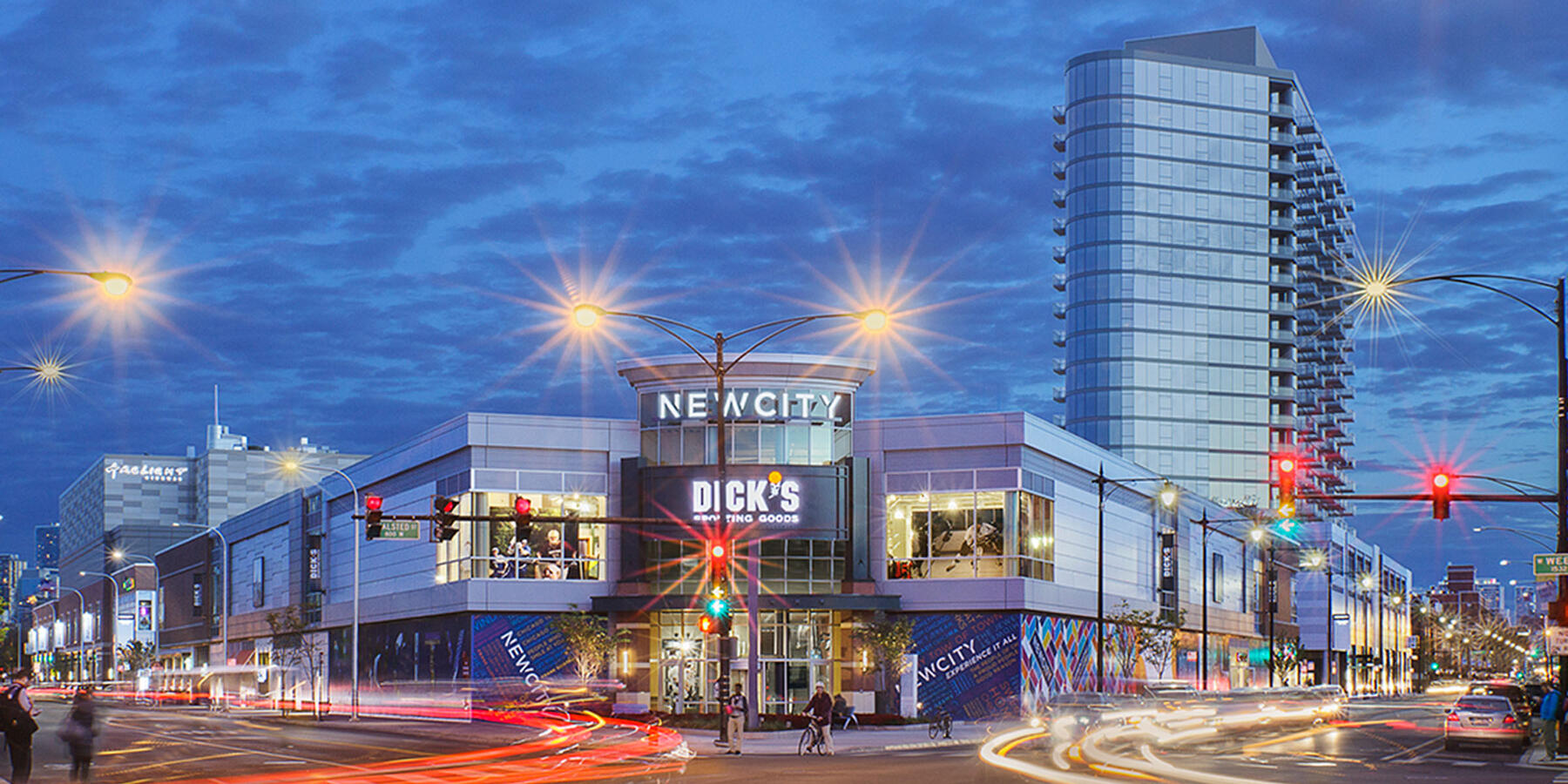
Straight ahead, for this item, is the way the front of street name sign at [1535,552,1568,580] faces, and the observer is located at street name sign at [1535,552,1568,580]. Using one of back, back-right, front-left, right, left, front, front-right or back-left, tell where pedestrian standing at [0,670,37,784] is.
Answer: front-right

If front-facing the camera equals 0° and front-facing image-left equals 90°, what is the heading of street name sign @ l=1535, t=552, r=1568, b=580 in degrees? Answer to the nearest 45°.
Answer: approximately 0°

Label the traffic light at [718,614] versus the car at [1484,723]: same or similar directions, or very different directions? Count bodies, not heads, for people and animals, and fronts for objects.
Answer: very different directions

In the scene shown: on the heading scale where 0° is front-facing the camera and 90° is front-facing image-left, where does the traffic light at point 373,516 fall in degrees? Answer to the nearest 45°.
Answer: approximately 0°
